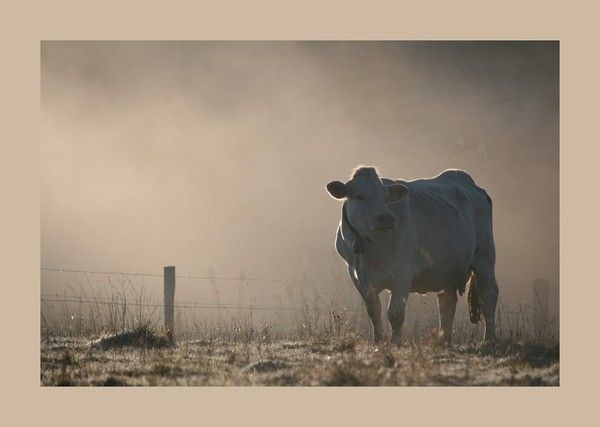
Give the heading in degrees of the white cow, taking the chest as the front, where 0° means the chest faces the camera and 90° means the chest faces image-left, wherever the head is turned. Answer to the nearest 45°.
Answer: approximately 45°

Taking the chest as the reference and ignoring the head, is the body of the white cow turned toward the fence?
no
